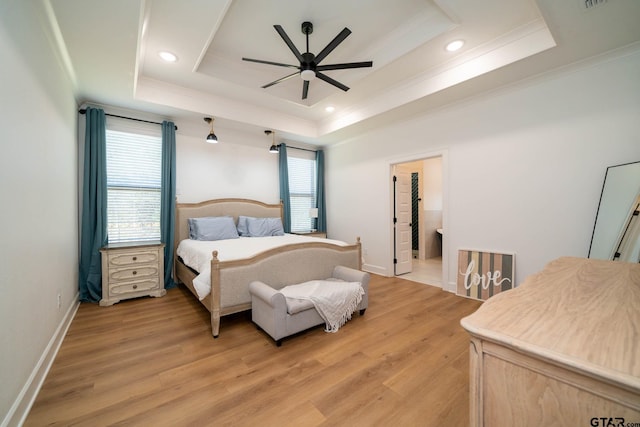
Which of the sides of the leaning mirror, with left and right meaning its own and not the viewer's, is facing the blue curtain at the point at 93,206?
front

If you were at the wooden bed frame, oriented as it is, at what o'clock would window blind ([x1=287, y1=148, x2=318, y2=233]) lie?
The window blind is roughly at 8 o'clock from the wooden bed frame.

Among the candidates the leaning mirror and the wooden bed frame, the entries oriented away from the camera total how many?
0

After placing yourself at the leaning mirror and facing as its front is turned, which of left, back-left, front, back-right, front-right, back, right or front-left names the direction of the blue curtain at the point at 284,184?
front-right

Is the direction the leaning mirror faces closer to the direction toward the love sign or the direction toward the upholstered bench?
the upholstered bench

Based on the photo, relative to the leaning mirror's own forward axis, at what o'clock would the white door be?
The white door is roughly at 2 o'clock from the leaning mirror.

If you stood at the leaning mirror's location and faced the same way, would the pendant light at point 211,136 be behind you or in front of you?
in front

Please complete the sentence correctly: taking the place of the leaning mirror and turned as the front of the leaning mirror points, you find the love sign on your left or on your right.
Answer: on your right

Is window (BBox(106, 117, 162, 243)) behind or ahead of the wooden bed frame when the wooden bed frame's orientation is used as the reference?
behind

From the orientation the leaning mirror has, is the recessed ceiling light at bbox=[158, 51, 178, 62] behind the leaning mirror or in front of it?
in front

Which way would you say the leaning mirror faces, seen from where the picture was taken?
facing the viewer and to the left of the viewer

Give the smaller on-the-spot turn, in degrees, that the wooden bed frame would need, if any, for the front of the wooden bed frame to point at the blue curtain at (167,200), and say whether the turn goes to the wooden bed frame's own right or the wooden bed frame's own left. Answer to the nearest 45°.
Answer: approximately 180°

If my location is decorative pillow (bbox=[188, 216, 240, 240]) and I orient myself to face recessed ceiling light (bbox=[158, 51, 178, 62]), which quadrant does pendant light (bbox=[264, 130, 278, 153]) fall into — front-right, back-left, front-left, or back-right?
back-left

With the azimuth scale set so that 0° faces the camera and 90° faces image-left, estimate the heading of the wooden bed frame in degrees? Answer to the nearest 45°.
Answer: approximately 315°
